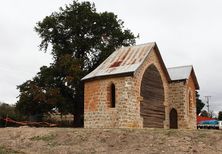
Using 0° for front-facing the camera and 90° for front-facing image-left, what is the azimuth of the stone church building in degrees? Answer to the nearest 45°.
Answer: approximately 315°

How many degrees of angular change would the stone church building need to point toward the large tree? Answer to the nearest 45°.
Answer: approximately 180°
